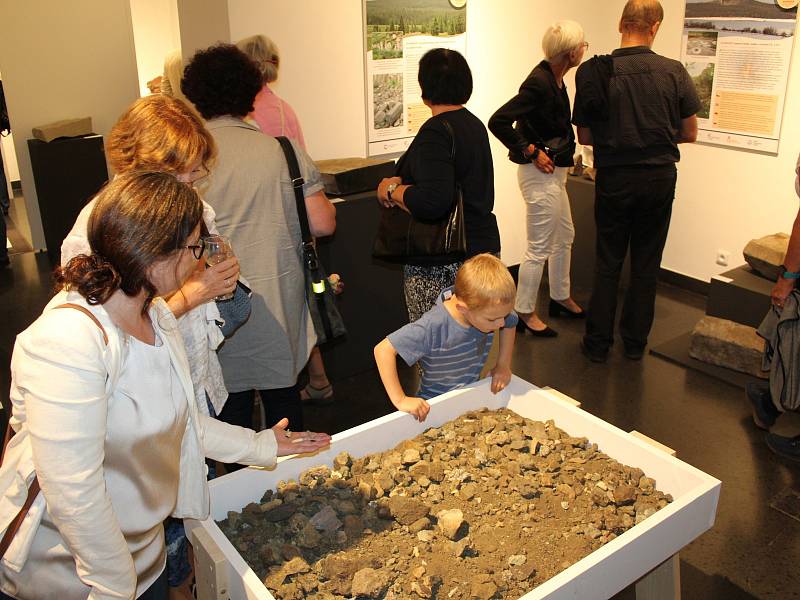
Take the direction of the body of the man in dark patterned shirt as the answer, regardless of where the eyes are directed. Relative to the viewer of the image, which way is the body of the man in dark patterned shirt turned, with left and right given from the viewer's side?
facing away from the viewer

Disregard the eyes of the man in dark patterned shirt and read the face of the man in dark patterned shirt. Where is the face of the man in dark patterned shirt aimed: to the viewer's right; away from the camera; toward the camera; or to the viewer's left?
away from the camera

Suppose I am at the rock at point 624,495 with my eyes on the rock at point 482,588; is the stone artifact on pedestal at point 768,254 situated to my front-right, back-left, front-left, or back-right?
back-right

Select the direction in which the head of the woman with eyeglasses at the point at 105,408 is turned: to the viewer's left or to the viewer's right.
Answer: to the viewer's right

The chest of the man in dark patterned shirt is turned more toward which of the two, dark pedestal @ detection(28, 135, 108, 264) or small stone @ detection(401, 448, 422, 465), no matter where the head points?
the dark pedestal

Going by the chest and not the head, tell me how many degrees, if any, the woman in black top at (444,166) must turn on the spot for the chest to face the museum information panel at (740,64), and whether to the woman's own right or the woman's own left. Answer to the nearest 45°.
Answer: approximately 90° to the woman's own right

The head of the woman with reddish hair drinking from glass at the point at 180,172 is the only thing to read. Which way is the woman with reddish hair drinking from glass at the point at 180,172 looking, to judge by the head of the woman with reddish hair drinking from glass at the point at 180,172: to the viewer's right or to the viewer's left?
to the viewer's right

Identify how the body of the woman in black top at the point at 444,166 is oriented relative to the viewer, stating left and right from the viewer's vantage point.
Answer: facing away from the viewer and to the left of the viewer

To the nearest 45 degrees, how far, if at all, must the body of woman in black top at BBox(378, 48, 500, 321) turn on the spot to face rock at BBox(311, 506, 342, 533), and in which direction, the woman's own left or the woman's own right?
approximately 135° to the woman's own left

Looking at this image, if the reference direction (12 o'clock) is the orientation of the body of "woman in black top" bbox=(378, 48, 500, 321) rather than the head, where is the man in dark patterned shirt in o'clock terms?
The man in dark patterned shirt is roughly at 3 o'clock from the woman in black top.

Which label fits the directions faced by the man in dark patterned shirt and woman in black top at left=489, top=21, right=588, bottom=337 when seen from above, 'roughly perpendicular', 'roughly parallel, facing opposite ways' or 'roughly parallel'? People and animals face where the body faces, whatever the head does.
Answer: roughly perpendicular

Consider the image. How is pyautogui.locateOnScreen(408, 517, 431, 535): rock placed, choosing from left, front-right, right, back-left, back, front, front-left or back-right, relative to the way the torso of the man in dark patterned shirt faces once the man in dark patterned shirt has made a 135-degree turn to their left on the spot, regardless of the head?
front-left

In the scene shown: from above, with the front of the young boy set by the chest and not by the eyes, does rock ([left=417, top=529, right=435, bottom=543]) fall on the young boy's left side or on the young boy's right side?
on the young boy's right side

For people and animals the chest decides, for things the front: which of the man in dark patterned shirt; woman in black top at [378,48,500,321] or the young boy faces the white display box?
the young boy
